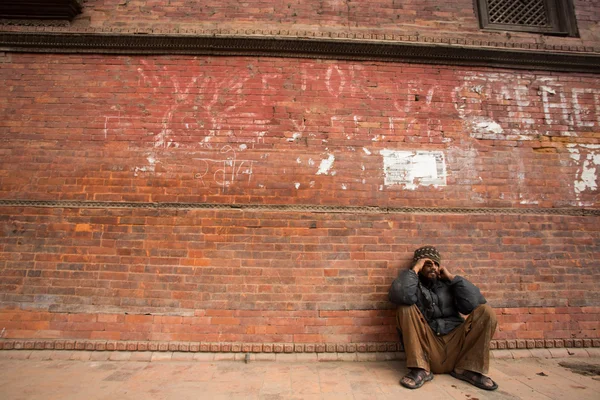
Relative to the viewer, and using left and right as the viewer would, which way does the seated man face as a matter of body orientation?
facing the viewer
